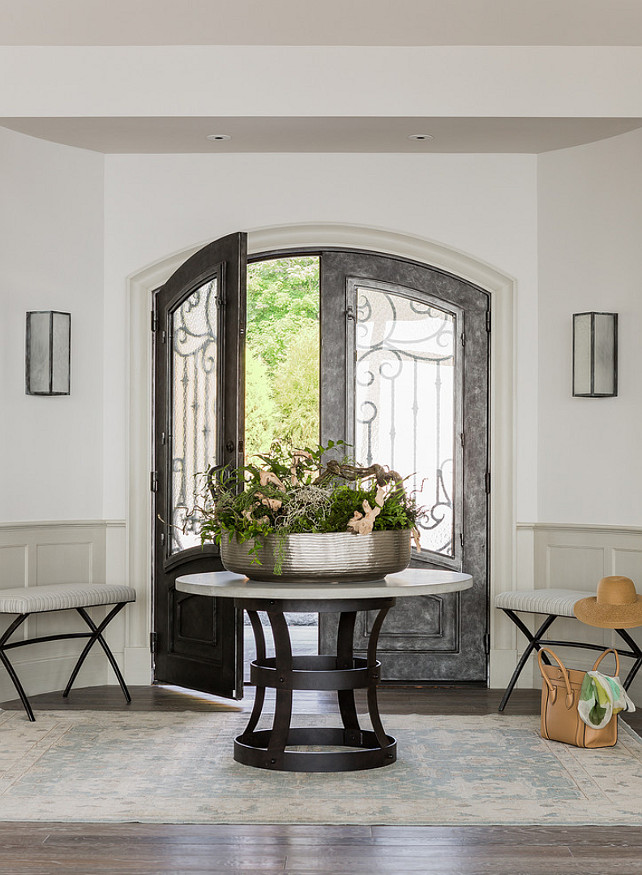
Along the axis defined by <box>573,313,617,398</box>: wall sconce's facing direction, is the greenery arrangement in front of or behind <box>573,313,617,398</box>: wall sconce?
in front

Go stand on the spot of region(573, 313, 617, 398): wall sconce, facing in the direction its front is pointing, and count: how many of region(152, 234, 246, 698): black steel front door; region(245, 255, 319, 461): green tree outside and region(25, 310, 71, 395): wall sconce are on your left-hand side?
0

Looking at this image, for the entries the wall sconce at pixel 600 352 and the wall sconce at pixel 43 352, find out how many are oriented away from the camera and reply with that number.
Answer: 0

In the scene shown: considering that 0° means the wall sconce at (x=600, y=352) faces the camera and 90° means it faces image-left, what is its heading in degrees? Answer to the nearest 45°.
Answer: approximately 45°
